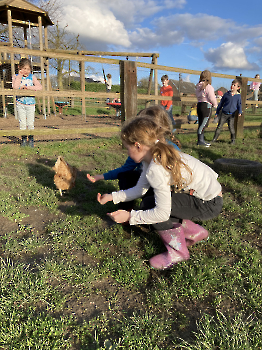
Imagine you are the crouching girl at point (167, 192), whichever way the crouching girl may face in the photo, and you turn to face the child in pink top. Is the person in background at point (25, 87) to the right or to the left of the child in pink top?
left

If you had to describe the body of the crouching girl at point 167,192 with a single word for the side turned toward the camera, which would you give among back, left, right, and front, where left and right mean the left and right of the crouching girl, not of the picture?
left

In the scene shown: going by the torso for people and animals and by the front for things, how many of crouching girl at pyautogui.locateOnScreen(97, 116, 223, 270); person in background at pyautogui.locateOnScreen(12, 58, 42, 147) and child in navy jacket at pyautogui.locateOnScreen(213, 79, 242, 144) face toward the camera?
2

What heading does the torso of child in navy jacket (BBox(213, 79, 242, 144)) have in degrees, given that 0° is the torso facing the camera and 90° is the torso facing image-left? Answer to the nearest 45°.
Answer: approximately 0°

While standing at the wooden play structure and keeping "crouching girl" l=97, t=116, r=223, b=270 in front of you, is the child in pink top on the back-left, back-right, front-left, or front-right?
front-left

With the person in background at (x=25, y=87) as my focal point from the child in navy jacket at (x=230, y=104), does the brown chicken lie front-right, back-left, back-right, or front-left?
front-left

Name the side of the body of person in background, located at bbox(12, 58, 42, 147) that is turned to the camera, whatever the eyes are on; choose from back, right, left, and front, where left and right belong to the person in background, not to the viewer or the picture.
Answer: front

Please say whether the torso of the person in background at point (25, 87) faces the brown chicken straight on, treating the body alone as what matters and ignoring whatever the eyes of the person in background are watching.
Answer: yes

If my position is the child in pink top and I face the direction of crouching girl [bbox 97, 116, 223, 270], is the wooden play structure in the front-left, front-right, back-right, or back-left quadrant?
back-right

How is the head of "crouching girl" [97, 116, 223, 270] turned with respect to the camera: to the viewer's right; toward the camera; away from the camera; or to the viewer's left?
to the viewer's left
